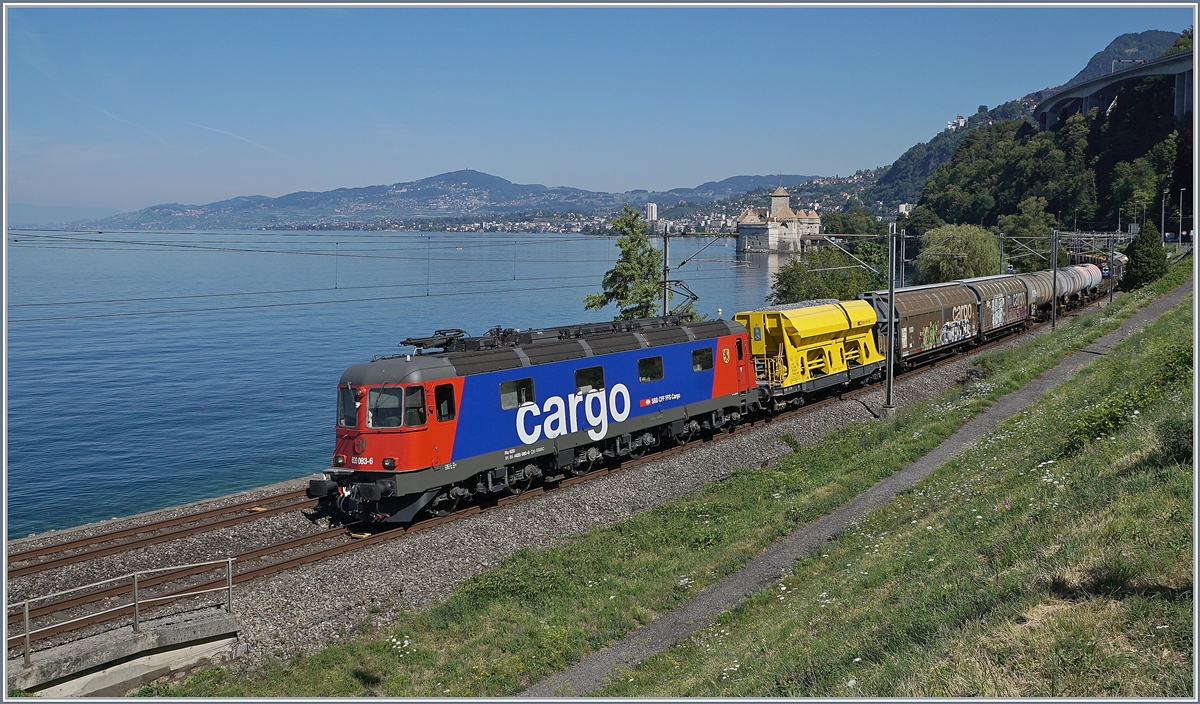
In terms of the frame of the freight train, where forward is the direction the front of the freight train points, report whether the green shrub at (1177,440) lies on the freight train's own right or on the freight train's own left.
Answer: on the freight train's own left

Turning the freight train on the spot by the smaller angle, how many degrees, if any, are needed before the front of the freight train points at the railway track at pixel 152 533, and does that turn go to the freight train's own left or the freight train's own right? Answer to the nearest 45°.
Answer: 0° — it already faces it

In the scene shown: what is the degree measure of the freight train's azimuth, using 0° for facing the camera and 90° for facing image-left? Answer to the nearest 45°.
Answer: approximately 45°
